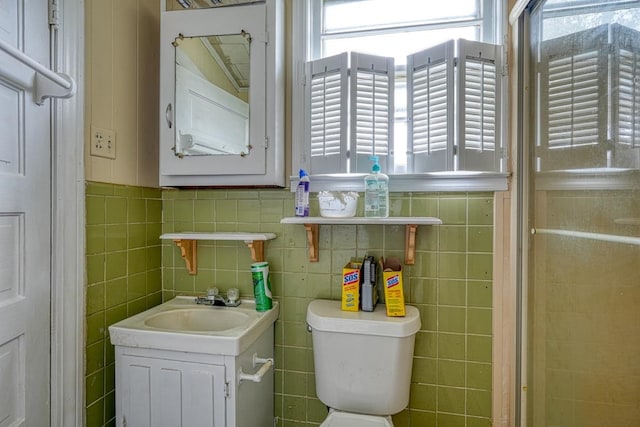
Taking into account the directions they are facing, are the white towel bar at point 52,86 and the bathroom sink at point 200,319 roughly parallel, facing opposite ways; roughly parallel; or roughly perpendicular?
roughly perpendicular

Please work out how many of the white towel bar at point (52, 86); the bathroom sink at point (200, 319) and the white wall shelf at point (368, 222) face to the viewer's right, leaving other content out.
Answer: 1

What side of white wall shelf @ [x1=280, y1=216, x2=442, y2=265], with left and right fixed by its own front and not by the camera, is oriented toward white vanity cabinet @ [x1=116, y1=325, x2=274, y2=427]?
right

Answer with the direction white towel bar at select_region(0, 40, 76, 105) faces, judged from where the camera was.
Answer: facing to the right of the viewer

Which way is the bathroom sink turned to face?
toward the camera

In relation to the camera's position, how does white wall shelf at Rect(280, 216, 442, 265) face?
facing the viewer

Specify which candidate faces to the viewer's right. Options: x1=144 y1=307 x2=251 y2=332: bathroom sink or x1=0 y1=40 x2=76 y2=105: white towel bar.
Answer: the white towel bar

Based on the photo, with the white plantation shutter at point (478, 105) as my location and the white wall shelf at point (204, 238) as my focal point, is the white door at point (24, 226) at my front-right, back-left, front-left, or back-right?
front-left
